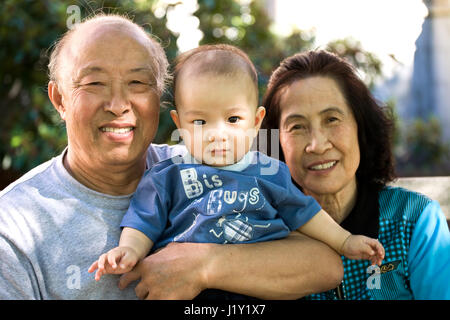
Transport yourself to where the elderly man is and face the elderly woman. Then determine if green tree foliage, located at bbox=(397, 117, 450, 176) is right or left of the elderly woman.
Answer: left

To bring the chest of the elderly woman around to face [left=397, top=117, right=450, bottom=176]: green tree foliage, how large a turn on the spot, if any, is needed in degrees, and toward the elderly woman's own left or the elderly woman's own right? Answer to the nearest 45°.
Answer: approximately 135° to the elderly woman's own right

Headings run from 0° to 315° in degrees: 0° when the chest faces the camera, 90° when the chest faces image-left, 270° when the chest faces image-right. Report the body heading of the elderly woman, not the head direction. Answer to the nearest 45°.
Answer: approximately 45°

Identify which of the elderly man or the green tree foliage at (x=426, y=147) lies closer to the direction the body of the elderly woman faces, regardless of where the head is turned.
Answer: the elderly man
